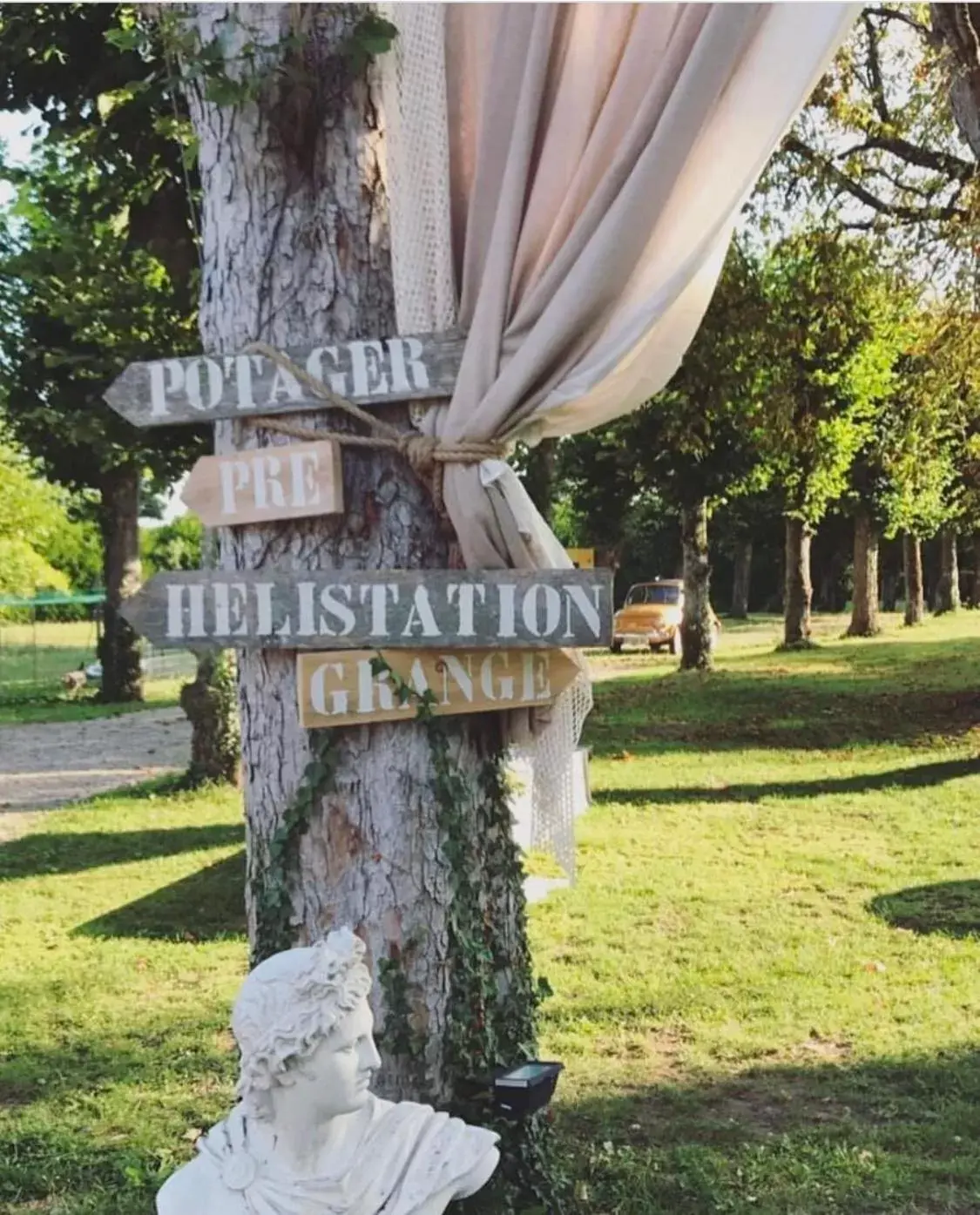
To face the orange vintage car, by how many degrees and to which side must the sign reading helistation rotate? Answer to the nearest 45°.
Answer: approximately 180°

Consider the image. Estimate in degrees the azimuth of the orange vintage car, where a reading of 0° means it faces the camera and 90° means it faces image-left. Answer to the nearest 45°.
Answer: approximately 45°

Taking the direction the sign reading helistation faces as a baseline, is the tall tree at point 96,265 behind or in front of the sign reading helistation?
behind

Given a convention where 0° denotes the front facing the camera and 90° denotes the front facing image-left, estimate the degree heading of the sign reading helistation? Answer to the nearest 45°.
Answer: approximately 0°

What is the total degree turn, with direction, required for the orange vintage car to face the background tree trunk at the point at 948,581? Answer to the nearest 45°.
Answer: approximately 180°

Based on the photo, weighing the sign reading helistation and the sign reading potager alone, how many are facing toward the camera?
2

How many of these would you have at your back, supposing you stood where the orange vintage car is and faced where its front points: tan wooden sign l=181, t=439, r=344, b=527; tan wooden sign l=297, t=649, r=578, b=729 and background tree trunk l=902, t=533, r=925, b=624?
1

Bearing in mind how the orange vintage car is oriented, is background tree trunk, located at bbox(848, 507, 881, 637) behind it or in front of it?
behind

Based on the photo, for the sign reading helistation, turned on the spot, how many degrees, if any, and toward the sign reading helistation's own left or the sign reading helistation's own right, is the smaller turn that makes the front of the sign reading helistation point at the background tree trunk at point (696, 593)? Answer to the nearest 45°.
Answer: approximately 180°

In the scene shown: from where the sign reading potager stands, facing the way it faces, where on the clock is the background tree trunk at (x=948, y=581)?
The background tree trunk is roughly at 7 o'clock from the sign reading potager.
